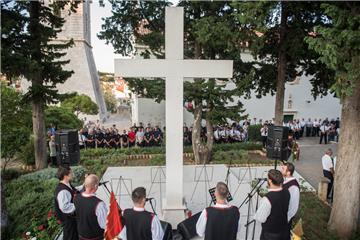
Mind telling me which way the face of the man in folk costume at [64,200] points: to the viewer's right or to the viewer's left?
to the viewer's right

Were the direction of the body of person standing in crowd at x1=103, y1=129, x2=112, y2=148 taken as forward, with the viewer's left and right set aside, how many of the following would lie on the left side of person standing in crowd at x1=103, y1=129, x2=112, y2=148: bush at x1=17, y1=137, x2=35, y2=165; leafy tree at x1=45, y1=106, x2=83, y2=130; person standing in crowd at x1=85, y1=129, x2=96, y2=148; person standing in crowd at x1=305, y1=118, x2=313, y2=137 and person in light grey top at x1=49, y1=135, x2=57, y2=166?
1

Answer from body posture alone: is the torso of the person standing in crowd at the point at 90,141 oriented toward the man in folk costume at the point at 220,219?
yes

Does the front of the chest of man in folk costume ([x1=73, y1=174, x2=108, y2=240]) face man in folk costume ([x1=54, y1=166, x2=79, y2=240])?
no

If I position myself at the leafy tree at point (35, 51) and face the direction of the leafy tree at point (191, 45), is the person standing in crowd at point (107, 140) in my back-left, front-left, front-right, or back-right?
front-left

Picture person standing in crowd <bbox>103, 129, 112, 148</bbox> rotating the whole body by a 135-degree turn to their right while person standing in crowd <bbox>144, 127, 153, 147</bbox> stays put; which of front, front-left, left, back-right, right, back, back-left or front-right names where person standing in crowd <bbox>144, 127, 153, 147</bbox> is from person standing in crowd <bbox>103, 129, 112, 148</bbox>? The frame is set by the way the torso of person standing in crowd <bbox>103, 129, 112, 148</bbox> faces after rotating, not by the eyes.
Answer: back-right

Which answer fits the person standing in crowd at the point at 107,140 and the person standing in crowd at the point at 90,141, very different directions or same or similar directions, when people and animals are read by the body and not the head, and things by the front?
same or similar directions

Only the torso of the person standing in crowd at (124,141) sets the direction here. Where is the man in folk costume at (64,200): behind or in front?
in front

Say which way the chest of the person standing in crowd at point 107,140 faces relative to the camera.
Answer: toward the camera

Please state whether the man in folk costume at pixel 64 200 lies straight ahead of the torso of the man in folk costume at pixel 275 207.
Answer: no

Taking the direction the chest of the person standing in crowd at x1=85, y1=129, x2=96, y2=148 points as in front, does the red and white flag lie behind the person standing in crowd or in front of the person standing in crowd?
in front

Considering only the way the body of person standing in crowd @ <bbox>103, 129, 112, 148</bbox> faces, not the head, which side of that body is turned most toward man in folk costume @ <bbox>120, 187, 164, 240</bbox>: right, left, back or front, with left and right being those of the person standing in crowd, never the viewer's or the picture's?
front

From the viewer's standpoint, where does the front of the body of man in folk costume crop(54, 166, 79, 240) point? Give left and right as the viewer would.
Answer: facing to the right of the viewer

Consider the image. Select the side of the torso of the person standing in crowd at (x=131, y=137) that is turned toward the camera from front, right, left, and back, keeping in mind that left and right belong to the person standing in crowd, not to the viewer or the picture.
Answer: front

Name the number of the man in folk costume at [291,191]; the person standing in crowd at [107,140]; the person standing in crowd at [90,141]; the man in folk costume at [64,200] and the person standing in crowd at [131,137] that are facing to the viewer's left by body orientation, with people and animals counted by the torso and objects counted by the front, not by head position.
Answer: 1

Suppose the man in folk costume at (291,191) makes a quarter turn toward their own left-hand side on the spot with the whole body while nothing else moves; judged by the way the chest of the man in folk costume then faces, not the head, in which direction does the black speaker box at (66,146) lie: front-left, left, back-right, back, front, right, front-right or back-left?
right

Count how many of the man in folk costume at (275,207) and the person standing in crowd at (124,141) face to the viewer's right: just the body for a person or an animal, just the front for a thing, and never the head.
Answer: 0

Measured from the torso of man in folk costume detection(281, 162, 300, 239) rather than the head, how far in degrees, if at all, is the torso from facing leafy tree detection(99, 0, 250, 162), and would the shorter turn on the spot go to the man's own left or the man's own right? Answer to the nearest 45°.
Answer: approximately 45° to the man's own right

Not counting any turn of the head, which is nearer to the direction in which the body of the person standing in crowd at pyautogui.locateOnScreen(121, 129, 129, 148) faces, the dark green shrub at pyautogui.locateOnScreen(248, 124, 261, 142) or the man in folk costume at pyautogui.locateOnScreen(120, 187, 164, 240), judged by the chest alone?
the man in folk costume

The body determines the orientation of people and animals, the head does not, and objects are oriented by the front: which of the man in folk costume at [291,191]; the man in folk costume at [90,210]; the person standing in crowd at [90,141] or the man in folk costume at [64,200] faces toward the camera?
the person standing in crowd

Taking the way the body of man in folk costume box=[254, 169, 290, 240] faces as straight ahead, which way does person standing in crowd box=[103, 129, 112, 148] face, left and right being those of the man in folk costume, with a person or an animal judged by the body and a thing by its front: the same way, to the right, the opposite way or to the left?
the opposite way

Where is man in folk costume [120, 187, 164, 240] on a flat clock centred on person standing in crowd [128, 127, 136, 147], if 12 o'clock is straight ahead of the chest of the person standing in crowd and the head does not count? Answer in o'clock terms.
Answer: The man in folk costume is roughly at 12 o'clock from the person standing in crowd.
